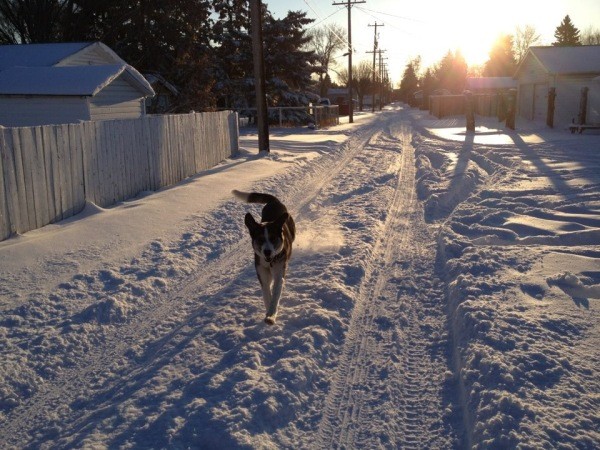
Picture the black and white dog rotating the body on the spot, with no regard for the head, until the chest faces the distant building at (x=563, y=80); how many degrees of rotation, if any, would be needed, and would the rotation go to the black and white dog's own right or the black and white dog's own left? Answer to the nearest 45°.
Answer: approximately 135° to the black and white dog's own left

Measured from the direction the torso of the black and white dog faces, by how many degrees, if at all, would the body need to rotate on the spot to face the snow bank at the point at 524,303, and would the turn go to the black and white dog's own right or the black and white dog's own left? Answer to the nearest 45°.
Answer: approximately 90° to the black and white dog's own left

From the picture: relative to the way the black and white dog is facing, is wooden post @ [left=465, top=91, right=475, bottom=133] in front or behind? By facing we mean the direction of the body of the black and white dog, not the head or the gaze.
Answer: behind

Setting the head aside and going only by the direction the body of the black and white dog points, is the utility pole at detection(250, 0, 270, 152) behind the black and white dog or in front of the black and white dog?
behind

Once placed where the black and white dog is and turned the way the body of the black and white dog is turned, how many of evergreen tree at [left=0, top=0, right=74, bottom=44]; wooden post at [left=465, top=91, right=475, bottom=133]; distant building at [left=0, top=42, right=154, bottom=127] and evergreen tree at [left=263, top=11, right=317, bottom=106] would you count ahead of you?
0

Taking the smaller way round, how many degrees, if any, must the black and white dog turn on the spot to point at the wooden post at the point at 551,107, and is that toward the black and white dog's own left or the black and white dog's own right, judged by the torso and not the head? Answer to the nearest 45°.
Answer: approximately 135° to the black and white dog's own left

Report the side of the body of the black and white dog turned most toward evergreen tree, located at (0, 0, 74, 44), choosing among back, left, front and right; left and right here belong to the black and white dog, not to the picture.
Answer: back

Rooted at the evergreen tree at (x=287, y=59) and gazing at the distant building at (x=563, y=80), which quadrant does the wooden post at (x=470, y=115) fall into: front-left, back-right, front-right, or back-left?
front-right

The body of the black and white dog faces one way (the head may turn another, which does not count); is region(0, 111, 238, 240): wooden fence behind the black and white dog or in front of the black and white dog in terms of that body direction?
behind

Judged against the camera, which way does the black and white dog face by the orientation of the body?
toward the camera

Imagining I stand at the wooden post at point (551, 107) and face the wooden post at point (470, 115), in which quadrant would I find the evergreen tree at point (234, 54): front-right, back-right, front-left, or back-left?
front-right

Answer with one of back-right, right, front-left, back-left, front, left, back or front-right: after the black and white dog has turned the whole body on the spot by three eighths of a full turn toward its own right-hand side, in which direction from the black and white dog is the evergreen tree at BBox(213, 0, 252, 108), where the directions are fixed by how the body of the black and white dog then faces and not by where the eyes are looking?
front-right

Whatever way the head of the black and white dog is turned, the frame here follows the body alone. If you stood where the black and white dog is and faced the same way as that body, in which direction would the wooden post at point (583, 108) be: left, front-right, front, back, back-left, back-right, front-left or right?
back-left

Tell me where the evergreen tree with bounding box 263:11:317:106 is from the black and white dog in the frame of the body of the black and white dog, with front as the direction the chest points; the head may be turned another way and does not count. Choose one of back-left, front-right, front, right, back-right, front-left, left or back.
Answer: back
